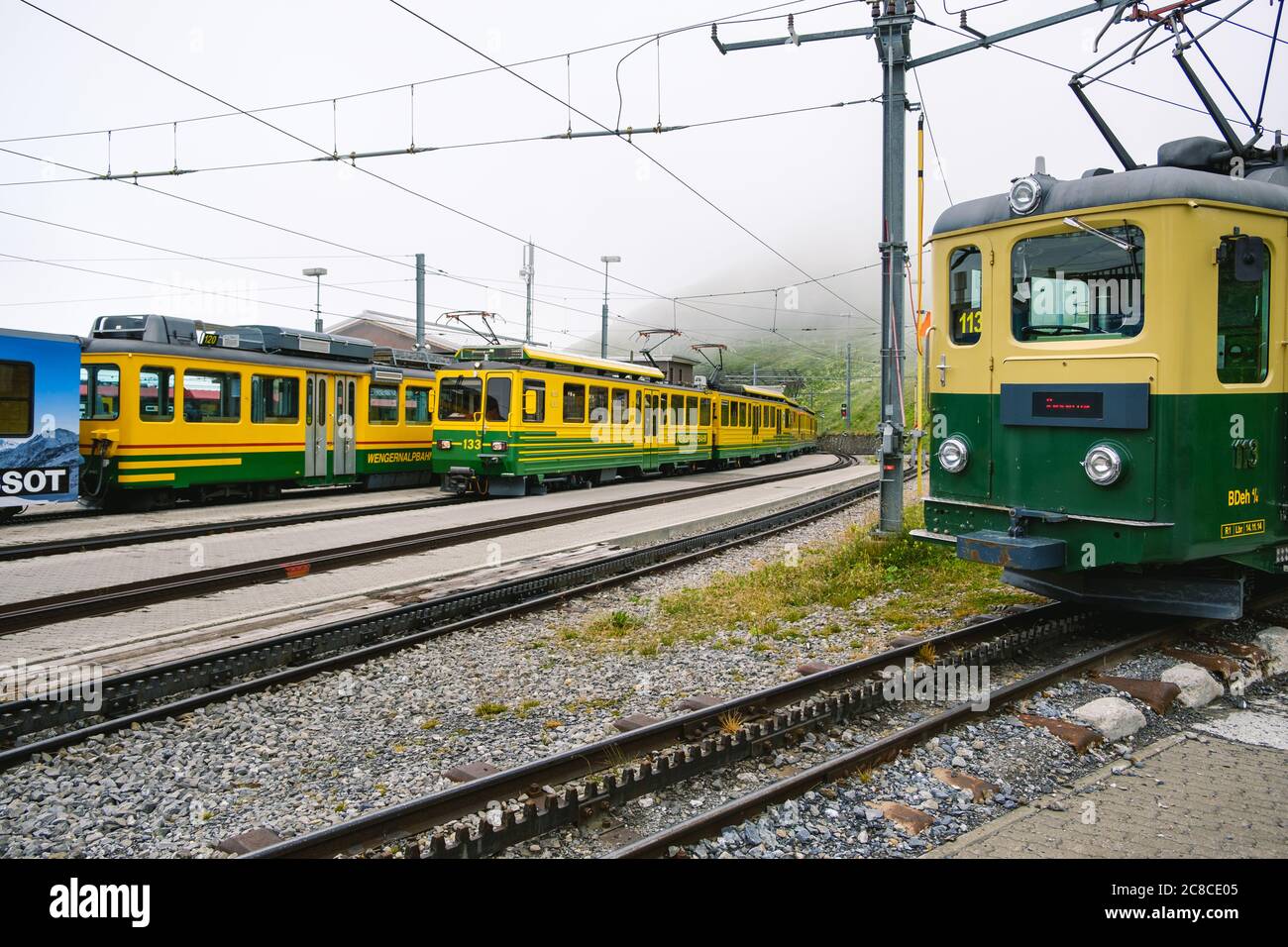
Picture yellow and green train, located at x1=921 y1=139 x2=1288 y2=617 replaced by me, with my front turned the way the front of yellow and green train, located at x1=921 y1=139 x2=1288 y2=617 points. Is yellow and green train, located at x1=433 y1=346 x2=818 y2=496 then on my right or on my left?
on my right

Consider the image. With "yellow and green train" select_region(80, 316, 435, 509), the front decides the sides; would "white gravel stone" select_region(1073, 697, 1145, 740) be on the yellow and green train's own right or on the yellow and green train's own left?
on the yellow and green train's own left

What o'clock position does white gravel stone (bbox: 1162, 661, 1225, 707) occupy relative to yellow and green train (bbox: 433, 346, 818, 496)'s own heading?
The white gravel stone is roughly at 10 o'clock from the yellow and green train.

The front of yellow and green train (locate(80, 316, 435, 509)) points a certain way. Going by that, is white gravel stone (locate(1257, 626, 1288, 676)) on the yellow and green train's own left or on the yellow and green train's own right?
on the yellow and green train's own left

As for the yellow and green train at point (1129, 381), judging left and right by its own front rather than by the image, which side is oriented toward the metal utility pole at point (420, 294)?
right

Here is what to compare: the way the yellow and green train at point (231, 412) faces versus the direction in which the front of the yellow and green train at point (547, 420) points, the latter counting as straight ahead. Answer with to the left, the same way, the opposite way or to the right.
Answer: the same way

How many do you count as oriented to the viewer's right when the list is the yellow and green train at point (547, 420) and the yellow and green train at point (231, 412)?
0

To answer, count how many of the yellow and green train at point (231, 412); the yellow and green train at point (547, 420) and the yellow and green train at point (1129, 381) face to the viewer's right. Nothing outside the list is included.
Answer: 0

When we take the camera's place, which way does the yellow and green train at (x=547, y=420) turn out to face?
facing the viewer and to the left of the viewer

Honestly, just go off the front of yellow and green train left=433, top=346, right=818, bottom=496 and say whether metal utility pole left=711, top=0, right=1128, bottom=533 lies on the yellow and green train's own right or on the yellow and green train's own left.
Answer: on the yellow and green train's own left

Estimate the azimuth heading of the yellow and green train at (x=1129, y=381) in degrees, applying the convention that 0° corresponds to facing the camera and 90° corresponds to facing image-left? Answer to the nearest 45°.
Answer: approximately 45°
